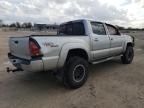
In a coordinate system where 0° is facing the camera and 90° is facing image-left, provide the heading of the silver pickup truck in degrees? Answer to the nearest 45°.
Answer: approximately 225°
